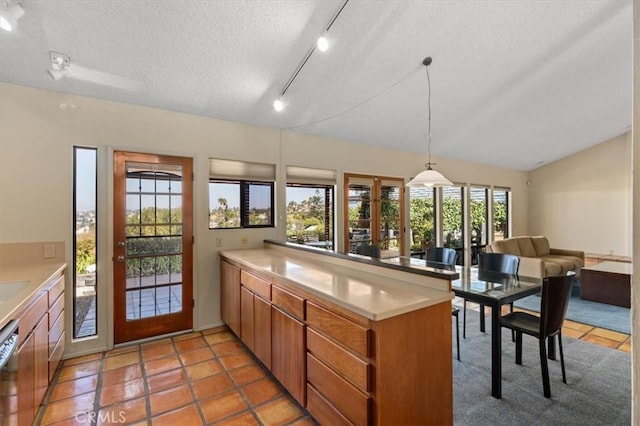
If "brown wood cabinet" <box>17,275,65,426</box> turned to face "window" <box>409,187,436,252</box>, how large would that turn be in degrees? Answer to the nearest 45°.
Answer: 0° — it already faces it

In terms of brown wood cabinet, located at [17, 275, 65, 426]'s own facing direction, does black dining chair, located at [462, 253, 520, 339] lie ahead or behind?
ahead

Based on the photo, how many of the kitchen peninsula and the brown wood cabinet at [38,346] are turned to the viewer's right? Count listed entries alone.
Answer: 1

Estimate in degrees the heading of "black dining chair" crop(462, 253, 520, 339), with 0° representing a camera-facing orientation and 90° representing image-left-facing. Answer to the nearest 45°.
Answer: approximately 45°

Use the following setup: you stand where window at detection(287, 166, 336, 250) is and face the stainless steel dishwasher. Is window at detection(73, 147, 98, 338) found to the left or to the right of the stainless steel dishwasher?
right

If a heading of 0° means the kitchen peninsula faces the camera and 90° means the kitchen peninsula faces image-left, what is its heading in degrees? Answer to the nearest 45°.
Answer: approximately 45°

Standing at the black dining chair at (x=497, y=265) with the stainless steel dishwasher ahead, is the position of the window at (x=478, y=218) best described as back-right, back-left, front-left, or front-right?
back-right

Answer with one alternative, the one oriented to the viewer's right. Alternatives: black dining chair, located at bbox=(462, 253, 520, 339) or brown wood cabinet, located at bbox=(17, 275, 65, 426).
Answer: the brown wood cabinet

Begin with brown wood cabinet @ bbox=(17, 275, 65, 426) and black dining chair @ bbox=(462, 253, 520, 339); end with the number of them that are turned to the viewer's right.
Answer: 1

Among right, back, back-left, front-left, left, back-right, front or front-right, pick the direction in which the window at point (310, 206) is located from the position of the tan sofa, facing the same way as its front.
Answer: right

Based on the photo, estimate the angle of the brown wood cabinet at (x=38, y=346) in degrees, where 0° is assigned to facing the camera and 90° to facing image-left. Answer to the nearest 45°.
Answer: approximately 270°

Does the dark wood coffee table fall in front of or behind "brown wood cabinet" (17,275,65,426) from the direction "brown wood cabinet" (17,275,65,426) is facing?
in front

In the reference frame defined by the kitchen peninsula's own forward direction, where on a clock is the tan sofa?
The tan sofa is roughly at 6 o'clock from the kitchen peninsula.

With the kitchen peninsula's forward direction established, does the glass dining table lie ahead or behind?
behind
